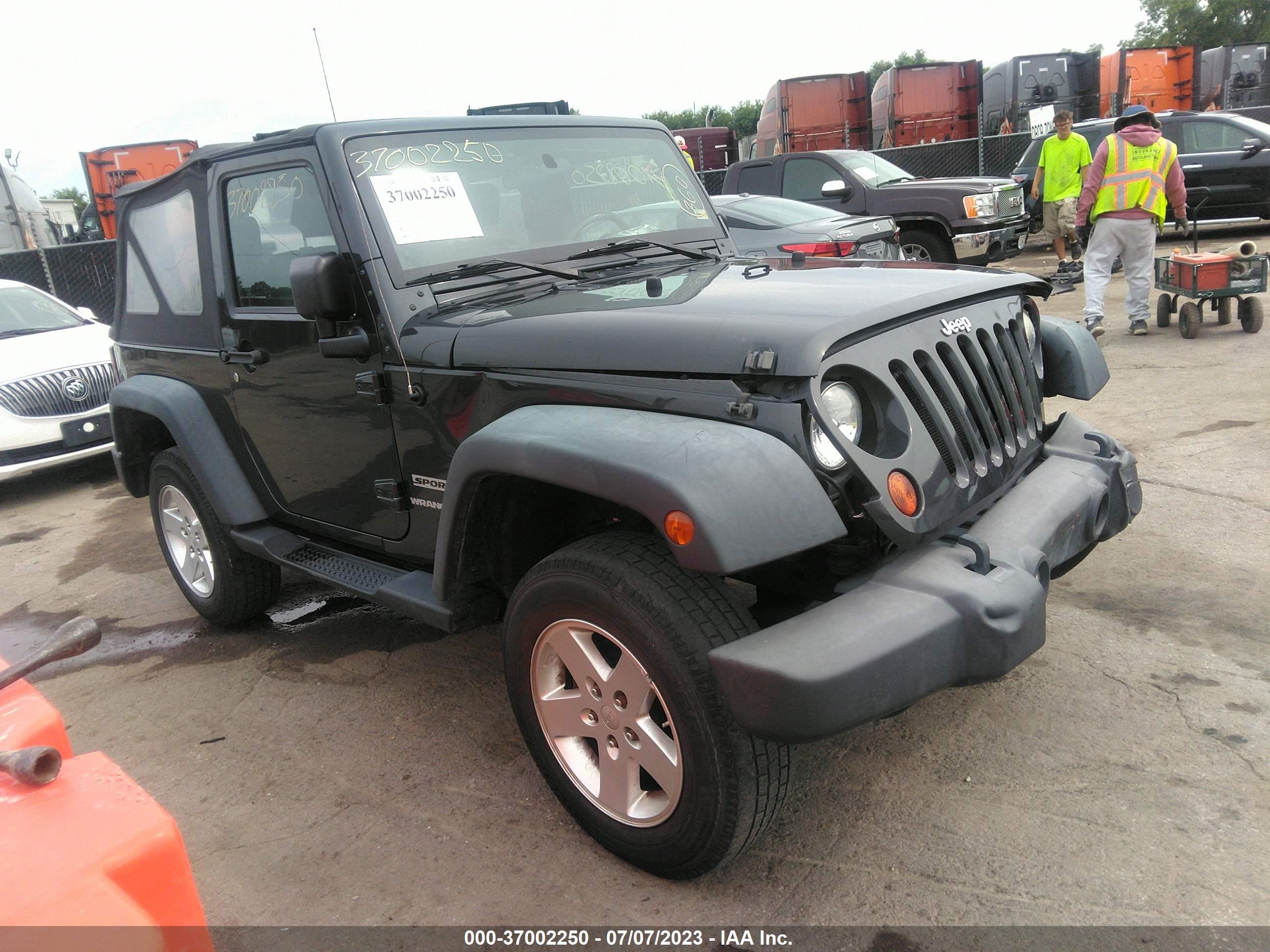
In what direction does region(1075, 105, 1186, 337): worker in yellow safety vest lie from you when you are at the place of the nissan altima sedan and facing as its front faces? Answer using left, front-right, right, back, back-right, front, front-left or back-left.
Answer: back-right

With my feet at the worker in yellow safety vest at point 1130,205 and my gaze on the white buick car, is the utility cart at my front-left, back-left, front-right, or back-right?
back-left

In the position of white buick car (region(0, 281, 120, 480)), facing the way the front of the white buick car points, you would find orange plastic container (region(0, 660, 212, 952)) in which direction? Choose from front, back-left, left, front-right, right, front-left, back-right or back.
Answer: front-right

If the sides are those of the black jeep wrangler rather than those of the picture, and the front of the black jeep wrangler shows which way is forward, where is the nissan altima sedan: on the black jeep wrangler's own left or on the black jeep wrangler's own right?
on the black jeep wrangler's own left

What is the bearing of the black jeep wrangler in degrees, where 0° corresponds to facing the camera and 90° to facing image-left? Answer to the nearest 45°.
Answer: approximately 315°

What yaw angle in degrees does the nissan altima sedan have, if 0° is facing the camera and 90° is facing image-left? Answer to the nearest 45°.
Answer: approximately 135°

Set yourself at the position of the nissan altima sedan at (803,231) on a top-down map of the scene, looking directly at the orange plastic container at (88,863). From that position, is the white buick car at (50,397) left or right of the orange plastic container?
right

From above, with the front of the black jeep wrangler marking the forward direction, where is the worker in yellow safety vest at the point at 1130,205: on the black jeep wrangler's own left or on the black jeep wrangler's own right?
on the black jeep wrangler's own left

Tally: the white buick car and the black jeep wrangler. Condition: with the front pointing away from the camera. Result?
0

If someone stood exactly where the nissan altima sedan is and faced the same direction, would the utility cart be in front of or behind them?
behind

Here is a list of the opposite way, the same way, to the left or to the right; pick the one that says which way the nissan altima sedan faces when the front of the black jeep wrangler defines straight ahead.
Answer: the opposite way
